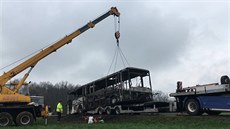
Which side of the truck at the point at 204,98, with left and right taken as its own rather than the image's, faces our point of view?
right

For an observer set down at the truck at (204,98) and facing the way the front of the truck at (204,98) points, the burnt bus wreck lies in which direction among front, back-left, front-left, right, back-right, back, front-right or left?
back-left

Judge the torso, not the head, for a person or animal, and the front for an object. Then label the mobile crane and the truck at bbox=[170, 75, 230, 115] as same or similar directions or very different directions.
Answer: very different directions

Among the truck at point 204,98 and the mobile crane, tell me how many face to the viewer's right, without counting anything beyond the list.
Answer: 1

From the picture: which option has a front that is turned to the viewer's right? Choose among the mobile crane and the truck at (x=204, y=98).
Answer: the truck

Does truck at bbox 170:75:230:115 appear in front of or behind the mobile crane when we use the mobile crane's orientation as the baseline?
behind

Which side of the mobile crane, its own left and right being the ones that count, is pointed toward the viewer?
left

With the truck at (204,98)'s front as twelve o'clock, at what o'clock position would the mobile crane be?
The mobile crane is roughly at 6 o'clock from the truck.
